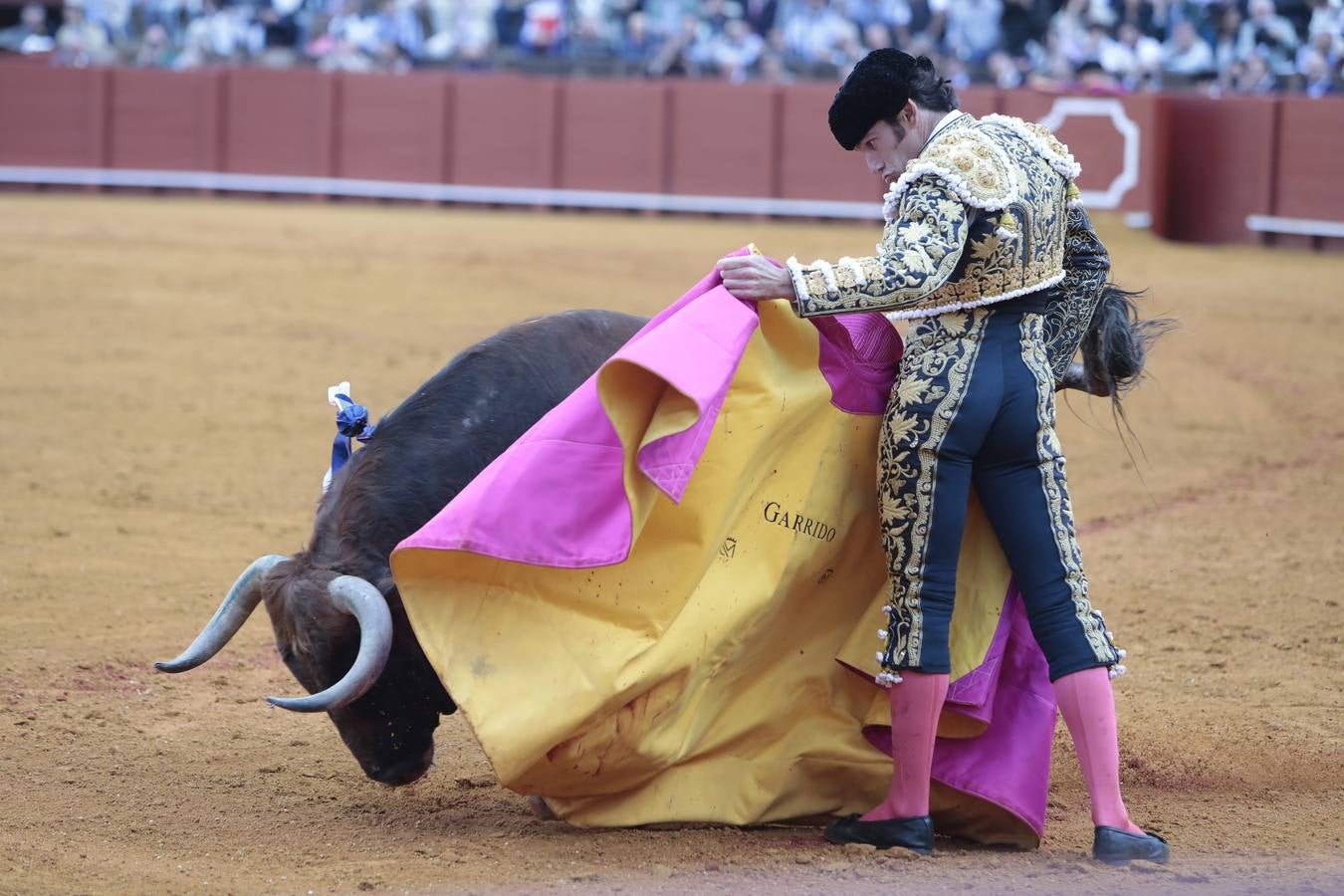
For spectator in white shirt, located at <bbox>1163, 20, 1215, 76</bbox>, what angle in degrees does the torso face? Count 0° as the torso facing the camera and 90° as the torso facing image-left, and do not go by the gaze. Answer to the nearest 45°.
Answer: approximately 0°

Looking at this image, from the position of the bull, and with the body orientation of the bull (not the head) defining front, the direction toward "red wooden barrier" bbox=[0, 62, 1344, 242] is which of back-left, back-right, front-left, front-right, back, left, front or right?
back-right

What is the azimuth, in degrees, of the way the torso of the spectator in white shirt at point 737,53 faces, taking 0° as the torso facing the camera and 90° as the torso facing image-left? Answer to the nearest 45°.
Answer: approximately 0°

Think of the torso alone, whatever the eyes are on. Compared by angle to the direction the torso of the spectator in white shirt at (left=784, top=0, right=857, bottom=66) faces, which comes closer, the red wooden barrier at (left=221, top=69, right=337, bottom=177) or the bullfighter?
the bullfighter

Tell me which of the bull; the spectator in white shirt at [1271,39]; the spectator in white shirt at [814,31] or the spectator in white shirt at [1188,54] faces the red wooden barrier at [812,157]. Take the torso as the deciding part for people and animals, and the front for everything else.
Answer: the spectator in white shirt at [814,31]

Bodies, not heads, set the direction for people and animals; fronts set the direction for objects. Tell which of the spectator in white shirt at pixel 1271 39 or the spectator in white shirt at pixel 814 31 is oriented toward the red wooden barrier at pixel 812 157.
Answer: the spectator in white shirt at pixel 814 31
